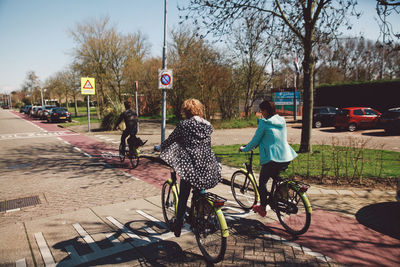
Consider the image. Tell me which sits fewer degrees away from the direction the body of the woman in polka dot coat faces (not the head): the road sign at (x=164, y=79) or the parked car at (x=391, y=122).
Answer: the road sign

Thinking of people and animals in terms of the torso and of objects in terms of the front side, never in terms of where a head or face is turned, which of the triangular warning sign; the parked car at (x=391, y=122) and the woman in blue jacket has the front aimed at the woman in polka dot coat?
the triangular warning sign

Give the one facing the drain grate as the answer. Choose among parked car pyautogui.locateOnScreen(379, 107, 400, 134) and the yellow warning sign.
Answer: the yellow warning sign

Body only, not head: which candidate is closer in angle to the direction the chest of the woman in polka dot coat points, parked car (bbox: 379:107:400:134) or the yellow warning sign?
the yellow warning sign

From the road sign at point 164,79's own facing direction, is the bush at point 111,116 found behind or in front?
behind

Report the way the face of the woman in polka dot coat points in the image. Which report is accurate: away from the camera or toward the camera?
away from the camera

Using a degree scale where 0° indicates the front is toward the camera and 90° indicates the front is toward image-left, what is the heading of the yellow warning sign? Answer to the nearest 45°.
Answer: approximately 0°
